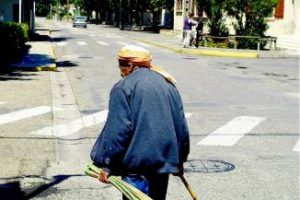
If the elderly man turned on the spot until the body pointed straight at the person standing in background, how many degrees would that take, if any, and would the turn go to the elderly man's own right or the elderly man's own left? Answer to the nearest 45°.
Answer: approximately 45° to the elderly man's own right

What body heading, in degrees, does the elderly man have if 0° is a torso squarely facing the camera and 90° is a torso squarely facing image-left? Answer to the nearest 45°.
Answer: approximately 135°

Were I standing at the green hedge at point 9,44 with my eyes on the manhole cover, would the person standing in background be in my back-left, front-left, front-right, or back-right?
back-left

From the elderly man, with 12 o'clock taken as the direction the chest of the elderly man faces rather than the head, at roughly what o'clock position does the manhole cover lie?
The manhole cover is roughly at 2 o'clock from the elderly man.

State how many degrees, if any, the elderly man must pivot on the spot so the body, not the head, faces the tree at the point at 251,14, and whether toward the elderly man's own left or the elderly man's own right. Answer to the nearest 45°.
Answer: approximately 45° to the elderly man's own right

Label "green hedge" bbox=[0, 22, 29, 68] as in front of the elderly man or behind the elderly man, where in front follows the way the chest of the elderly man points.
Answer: in front

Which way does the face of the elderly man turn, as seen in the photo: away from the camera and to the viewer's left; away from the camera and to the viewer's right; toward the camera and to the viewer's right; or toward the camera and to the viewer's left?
away from the camera and to the viewer's left
